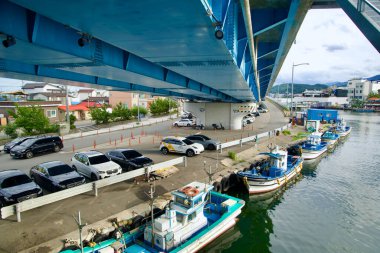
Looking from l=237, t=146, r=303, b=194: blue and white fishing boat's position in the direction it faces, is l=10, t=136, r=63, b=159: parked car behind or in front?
in front

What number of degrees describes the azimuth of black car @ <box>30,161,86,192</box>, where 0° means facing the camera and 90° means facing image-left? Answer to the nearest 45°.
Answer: approximately 315°

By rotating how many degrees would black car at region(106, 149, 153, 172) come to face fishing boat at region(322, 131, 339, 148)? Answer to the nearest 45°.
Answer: approximately 90° to its left

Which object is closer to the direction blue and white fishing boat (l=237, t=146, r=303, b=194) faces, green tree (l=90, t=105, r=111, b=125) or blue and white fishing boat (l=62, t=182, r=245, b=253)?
the blue and white fishing boat

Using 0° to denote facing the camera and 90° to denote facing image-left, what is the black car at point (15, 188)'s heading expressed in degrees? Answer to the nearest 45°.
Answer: approximately 315°

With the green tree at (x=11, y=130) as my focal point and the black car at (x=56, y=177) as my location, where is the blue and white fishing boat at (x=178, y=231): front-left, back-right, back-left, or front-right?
back-right

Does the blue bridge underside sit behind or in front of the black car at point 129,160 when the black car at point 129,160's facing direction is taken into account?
in front
